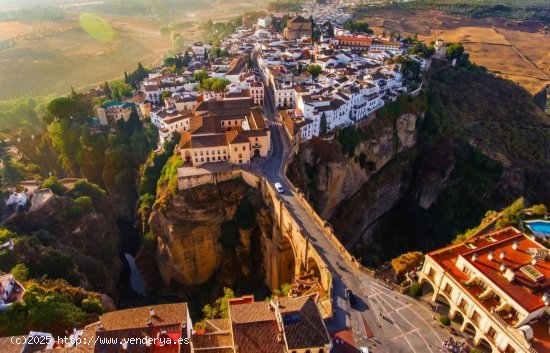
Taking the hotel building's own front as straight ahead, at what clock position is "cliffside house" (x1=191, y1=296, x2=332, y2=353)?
The cliffside house is roughly at 12 o'clock from the hotel building.

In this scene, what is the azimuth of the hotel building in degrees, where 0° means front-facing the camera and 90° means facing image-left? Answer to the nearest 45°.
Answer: approximately 45°
